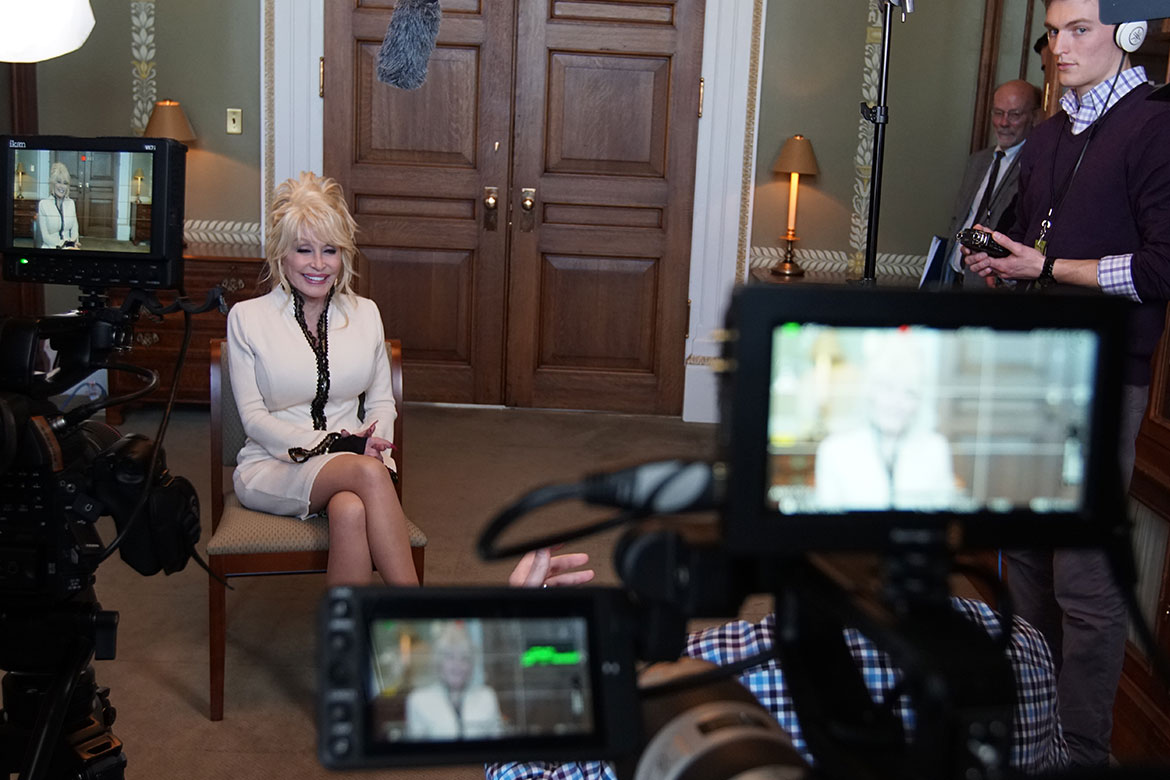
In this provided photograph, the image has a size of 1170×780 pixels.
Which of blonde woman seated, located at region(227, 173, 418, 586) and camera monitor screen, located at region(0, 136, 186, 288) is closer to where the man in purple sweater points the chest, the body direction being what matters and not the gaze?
the camera monitor screen

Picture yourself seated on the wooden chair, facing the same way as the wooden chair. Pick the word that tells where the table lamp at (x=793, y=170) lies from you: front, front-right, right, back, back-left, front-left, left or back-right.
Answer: back-left

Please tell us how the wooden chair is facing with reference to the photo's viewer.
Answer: facing the viewer

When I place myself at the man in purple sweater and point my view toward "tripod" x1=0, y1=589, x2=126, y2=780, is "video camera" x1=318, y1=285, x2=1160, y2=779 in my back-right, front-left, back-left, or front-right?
front-left

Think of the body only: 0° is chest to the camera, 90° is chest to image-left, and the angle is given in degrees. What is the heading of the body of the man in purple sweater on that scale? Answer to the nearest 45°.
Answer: approximately 45°

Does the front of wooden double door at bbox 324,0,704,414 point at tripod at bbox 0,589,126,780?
yes

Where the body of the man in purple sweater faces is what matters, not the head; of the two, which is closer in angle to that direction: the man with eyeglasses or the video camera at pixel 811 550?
the video camera

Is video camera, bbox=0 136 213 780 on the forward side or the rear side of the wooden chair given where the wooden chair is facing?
on the forward side

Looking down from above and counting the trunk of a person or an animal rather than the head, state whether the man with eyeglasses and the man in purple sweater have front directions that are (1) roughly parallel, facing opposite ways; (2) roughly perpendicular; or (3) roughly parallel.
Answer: roughly parallel

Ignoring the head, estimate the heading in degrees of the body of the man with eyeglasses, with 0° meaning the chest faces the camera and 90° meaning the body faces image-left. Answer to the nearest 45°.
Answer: approximately 45°

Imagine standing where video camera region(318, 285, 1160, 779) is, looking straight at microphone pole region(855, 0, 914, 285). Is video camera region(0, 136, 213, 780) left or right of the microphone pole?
left

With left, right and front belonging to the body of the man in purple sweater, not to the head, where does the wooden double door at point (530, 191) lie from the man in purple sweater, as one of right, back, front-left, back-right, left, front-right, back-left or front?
right

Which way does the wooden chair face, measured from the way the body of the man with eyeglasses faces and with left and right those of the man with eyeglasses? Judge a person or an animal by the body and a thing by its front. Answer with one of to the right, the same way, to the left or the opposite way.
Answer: to the left

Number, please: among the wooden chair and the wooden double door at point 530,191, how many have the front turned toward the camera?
2

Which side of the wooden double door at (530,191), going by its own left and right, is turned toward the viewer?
front

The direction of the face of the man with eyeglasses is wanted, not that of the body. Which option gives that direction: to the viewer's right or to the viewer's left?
to the viewer's left
